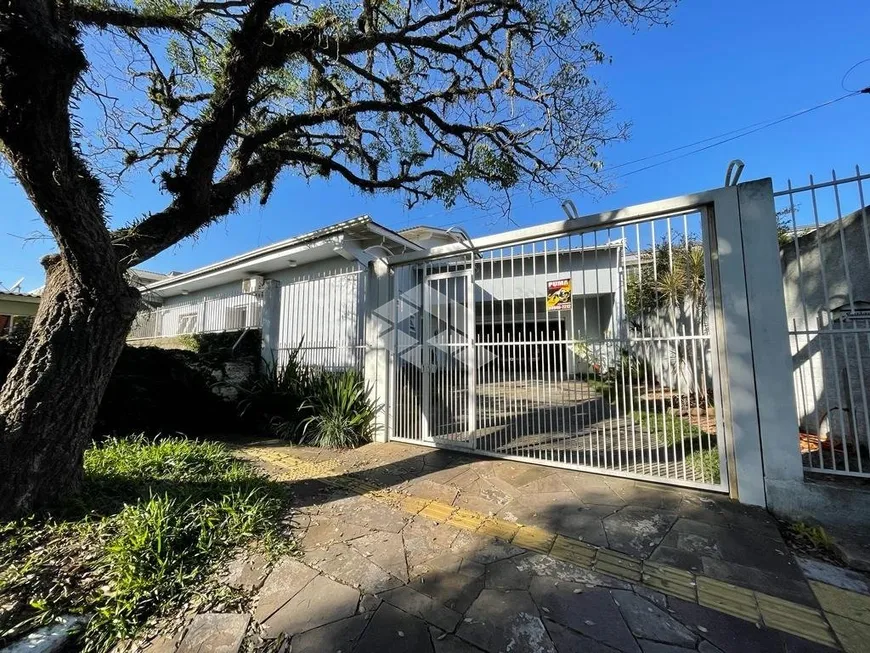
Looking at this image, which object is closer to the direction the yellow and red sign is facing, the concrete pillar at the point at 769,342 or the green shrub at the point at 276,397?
the green shrub

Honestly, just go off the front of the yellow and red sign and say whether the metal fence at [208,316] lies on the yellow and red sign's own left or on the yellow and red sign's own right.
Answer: on the yellow and red sign's own right

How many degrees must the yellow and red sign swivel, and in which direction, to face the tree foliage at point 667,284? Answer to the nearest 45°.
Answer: approximately 180°

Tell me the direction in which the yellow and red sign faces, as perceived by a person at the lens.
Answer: facing the viewer and to the left of the viewer

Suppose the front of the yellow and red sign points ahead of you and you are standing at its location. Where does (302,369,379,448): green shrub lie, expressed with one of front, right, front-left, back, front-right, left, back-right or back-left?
front-right

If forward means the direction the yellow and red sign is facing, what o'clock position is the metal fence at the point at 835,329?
The metal fence is roughly at 8 o'clock from the yellow and red sign.

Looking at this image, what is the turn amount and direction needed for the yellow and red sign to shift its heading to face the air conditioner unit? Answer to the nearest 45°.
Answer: approximately 45° to its right

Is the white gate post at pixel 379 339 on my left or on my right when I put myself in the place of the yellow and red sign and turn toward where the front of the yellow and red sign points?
on my right

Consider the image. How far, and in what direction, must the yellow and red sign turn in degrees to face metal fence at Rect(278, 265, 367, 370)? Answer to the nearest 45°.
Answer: approximately 45° to its right
